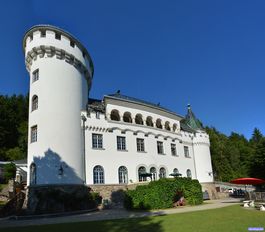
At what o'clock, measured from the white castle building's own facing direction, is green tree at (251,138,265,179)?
The green tree is roughly at 10 o'clock from the white castle building.

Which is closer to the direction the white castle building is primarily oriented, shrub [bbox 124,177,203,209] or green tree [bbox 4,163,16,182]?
the shrub

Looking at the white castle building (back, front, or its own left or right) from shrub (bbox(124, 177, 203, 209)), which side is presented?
front

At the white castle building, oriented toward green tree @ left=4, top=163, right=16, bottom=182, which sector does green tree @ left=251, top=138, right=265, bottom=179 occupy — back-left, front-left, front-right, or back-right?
back-right

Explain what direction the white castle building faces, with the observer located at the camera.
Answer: facing the viewer and to the right of the viewer

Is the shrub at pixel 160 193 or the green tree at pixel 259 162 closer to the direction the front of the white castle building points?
the shrub
